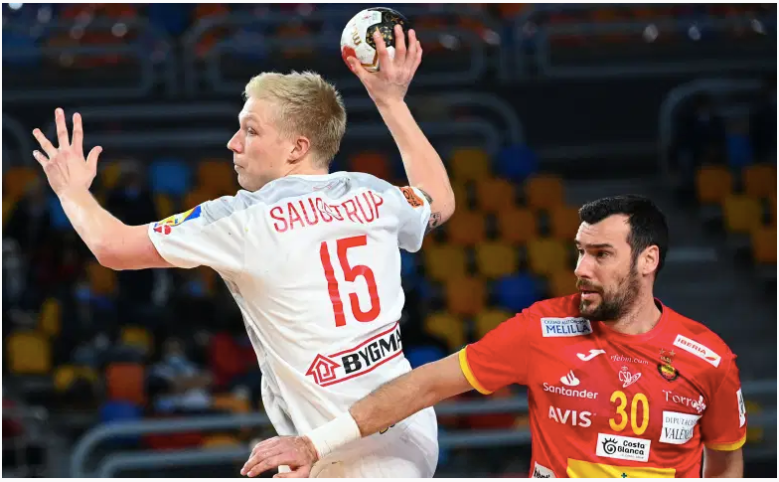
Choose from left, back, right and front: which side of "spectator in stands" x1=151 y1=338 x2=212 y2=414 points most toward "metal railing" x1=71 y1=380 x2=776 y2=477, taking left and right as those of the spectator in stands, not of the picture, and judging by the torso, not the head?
front

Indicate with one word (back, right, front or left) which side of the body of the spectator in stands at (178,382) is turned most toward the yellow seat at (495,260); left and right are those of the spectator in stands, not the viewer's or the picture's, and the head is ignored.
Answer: left

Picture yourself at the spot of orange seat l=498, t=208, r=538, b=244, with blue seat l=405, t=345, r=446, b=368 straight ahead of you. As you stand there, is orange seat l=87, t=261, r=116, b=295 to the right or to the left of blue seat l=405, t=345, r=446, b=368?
right

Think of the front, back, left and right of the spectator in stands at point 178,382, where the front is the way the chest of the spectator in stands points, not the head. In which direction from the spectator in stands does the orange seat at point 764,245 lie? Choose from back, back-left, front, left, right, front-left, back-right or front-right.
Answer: left

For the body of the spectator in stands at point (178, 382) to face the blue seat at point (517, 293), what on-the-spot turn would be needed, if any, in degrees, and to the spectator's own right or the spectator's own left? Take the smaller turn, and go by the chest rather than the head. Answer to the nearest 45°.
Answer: approximately 90° to the spectator's own left

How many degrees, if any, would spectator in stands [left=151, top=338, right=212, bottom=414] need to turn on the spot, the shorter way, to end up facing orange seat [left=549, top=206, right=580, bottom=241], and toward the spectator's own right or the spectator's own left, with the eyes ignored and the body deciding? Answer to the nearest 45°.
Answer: approximately 90° to the spectator's own left

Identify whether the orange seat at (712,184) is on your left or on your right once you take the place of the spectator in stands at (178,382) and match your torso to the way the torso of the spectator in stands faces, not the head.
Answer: on your left

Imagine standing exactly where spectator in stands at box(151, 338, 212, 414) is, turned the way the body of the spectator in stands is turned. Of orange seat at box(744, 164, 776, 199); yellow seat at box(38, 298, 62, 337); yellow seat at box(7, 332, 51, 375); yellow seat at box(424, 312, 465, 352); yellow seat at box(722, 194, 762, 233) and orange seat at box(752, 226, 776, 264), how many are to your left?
4

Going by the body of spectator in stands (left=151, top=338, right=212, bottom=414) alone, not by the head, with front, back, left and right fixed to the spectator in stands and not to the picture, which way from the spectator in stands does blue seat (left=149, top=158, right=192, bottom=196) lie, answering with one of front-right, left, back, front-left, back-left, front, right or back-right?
back

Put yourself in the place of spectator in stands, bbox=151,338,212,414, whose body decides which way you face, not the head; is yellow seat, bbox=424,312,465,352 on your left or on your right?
on your left

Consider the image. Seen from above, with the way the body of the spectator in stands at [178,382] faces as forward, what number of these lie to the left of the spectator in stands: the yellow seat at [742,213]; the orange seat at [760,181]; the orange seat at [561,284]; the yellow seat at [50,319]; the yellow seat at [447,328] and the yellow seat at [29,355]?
4

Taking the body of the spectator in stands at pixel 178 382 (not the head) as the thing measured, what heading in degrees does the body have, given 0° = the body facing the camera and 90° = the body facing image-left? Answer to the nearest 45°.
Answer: approximately 0°

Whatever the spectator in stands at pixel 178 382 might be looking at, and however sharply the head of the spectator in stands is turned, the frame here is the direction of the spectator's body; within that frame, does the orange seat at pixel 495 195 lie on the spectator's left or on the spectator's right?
on the spectator's left
